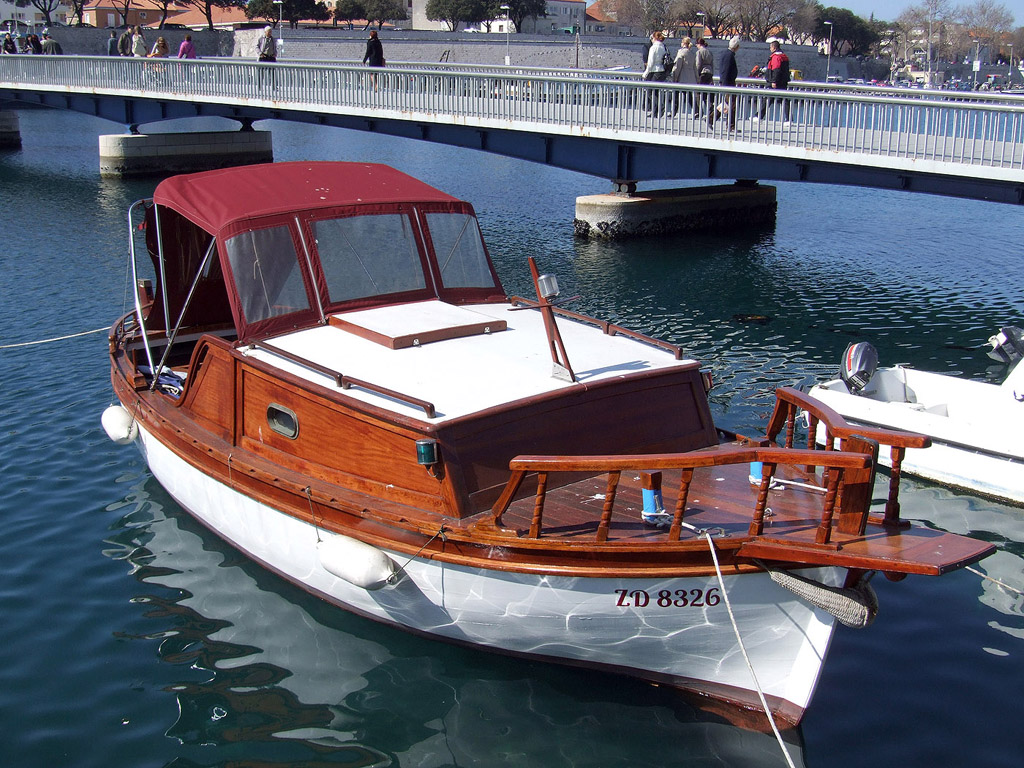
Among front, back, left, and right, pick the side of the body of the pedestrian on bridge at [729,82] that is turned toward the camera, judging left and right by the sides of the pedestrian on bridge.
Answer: right

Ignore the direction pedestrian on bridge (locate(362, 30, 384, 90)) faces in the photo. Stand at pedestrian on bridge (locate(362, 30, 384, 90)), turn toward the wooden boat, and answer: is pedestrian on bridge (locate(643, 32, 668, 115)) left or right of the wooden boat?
left

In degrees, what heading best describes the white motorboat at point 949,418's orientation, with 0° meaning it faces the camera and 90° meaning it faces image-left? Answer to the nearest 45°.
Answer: approximately 315°

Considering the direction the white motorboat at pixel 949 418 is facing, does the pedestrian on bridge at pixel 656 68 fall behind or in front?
behind

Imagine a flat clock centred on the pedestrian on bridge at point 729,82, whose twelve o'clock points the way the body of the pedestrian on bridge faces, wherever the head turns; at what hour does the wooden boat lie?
The wooden boat is roughly at 3 o'clock from the pedestrian on bridge.
